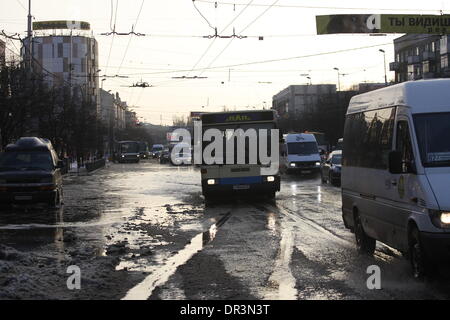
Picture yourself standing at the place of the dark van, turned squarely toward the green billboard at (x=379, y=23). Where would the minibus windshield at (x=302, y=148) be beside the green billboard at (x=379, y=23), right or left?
left

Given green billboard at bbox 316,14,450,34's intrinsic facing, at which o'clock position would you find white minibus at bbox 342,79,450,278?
The white minibus is roughly at 12 o'clock from the green billboard.

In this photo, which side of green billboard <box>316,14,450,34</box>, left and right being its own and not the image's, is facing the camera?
front

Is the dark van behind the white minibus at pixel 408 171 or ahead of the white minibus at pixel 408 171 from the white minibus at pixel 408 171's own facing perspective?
behind

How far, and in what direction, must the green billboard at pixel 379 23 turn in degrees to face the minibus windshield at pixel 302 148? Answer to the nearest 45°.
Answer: approximately 180°

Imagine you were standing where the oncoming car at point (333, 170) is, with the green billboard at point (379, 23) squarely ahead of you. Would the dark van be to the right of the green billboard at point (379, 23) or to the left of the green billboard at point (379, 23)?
right

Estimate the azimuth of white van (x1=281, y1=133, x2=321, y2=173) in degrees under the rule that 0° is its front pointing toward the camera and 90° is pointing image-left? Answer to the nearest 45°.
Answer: approximately 0°

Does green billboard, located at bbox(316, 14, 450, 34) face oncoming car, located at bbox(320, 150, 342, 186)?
no

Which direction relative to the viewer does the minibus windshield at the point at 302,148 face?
toward the camera

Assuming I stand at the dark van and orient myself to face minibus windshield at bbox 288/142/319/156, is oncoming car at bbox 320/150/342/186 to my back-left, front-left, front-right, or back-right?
front-right

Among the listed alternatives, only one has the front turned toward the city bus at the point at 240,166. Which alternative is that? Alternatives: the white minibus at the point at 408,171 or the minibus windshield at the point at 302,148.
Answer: the minibus windshield

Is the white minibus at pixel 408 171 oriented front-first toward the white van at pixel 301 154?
no

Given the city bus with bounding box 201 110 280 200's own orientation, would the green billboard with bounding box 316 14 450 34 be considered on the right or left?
on its left

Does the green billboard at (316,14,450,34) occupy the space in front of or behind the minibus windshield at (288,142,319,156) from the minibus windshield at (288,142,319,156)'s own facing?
in front

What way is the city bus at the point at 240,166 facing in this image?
toward the camera

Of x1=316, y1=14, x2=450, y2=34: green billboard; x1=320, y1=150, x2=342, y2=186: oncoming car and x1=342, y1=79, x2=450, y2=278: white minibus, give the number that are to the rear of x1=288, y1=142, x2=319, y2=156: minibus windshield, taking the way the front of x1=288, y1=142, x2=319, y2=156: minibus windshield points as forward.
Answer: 0

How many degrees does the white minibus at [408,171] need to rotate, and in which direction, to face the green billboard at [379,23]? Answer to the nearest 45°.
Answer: approximately 135° to its left

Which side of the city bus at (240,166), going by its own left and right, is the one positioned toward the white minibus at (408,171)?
front
